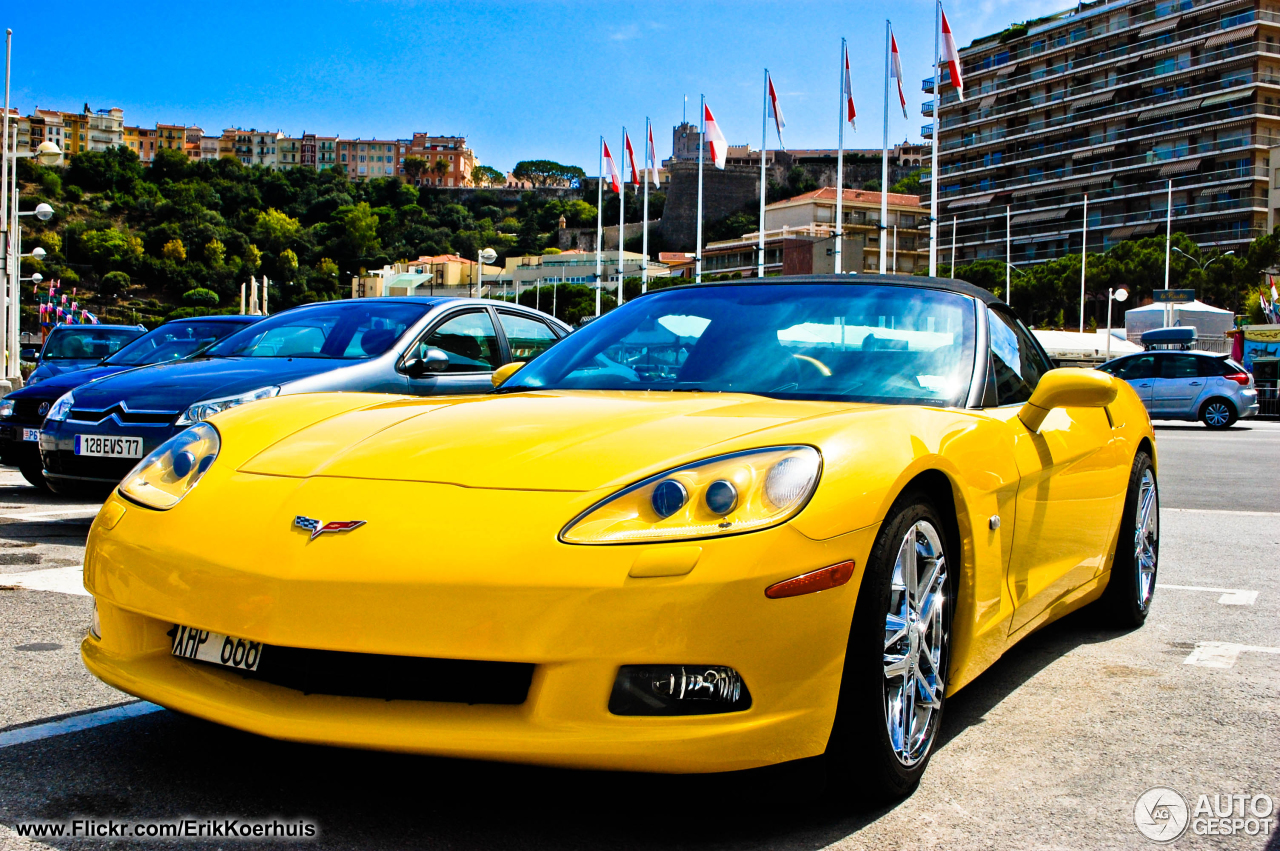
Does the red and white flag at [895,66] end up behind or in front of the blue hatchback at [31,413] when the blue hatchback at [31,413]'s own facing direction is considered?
behind

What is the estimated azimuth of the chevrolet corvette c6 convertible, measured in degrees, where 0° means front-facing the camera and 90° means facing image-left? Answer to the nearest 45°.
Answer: approximately 45°

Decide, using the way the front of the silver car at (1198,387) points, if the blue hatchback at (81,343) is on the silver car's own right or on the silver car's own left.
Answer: on the silver car's own left

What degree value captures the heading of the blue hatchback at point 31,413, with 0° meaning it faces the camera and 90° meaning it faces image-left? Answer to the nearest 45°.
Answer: approximately 45°

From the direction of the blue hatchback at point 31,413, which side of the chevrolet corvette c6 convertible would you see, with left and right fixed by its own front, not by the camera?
right

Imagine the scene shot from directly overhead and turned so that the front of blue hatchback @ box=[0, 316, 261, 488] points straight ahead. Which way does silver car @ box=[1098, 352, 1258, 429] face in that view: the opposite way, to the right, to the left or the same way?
to the right

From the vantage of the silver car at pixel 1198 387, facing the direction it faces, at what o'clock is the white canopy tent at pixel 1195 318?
The white canopy tent is roughly at 3 o'clock from the silver car.

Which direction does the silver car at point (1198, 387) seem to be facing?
to the viewer's left

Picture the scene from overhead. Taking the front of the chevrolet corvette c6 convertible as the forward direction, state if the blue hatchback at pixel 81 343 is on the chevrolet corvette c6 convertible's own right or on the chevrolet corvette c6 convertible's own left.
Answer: on the chevrolet corvette c6 convertible's own right

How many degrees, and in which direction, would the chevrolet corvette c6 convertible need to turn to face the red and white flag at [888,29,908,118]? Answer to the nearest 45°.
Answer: approximately 135° to its right
